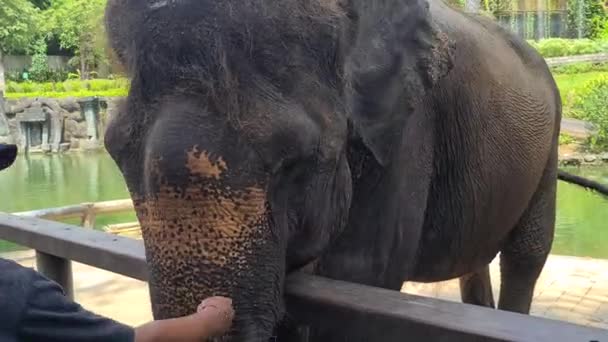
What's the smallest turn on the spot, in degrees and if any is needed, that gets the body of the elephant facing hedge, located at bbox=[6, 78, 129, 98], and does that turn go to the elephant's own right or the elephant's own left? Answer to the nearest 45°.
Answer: approximately 135° to the elephant's own right

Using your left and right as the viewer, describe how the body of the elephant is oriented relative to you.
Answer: facing the viewer and to the left of the viewer

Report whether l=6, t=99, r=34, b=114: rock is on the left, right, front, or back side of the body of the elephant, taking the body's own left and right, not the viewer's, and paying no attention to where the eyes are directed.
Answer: right

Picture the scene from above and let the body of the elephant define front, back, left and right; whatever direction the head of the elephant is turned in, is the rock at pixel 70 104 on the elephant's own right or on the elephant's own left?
on the elephant's own right

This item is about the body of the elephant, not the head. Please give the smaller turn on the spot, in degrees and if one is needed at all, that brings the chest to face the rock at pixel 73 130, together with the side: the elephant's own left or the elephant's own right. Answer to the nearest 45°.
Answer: approximately 135° to the elephant's own right

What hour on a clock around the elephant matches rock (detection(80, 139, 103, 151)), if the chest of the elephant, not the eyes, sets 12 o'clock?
The rock is roughly at 4 o'clock from the elephant.

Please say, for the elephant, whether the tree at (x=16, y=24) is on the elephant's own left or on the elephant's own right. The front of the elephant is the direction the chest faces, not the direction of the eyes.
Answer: on the elephant's own right

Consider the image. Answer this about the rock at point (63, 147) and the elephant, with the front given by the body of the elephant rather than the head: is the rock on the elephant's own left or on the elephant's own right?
on the elephant's own right

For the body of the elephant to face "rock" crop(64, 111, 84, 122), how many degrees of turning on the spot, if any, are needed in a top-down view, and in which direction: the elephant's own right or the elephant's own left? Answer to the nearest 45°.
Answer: approximately 135° to the elephant's own right
